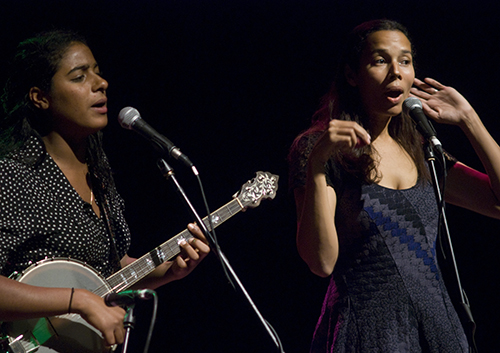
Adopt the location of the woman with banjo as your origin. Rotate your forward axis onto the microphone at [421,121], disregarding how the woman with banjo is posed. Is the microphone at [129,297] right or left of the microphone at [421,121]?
right

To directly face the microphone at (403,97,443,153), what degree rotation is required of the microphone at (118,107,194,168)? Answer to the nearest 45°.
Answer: approximately 180°

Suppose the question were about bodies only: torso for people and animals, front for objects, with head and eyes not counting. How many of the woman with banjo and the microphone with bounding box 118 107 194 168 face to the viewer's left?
1

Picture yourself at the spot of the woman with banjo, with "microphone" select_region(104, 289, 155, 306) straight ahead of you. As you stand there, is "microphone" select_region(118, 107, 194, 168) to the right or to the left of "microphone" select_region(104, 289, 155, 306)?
left

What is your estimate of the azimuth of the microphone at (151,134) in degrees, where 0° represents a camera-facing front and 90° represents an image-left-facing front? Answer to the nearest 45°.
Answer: approximately 90°

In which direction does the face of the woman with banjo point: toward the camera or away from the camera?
toward the camera

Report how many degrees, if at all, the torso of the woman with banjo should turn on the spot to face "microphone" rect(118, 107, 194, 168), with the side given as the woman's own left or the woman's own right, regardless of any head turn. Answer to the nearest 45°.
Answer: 0° — they already face it

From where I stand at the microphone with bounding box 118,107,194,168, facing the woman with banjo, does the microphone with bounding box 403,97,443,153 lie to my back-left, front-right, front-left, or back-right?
back-right
